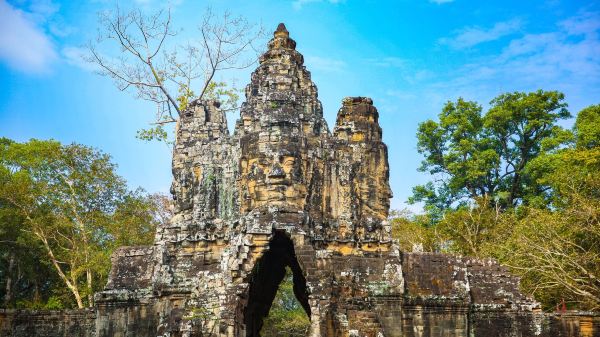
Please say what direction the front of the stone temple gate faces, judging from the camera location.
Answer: facing the viewer

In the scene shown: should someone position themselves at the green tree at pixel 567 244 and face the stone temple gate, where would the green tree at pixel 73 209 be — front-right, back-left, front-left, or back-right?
front-right

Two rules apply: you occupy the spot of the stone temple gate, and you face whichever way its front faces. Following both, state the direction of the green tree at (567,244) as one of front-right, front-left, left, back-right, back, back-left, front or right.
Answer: back-left

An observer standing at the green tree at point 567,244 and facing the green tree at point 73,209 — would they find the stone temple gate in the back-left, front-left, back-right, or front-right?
front-left

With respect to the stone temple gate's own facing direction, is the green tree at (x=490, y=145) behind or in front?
behind

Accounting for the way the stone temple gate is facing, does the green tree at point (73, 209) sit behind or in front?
behind
